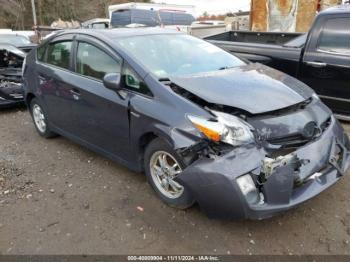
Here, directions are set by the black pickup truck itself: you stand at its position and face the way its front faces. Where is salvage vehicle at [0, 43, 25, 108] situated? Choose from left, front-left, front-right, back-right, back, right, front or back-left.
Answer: back-right

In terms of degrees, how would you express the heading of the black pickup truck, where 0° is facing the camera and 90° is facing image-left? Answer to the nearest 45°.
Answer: approximately 315°

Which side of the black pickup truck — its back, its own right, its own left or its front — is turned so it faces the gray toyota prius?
right

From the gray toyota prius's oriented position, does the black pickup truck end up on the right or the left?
on its left

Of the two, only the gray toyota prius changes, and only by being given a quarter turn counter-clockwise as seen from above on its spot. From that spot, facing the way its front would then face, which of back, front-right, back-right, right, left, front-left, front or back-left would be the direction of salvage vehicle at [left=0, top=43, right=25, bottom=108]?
left
